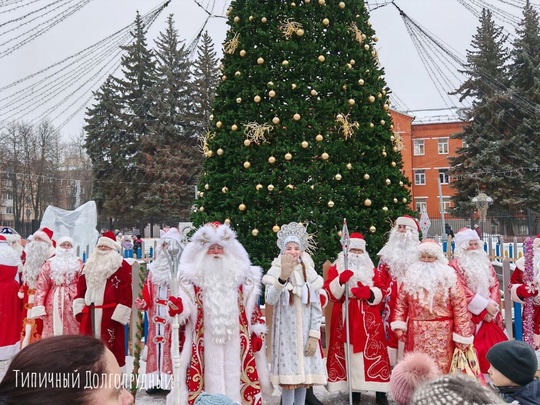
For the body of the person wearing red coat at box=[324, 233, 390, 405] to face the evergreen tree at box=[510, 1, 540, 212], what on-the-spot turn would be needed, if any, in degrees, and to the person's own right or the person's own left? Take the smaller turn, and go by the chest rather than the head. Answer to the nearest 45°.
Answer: approximately 180°

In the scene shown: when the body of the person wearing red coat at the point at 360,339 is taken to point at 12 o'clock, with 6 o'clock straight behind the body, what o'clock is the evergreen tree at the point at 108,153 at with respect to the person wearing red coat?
The evergreen tree is roughly at 5 o'clock from the person wearing red coat.

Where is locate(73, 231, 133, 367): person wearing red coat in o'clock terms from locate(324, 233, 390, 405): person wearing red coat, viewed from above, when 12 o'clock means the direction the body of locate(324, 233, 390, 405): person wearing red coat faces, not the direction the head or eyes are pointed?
locate(73, 231, 133, 367): person wearing red coat is roughly at 3 o'clock from locate(324, 233, 390, 405): person wearing red coat.

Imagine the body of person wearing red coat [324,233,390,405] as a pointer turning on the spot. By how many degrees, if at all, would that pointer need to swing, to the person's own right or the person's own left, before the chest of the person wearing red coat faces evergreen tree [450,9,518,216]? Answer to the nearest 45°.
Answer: approximately 180°

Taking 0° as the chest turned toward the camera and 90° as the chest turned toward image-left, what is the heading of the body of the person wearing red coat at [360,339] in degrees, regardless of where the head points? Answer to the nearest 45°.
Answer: approximately 0°

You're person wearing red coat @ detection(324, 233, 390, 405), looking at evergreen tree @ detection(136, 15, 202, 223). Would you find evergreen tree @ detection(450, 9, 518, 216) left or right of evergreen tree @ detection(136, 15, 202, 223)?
right

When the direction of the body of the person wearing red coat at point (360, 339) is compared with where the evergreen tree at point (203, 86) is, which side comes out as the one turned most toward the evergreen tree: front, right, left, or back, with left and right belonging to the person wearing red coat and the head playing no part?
back

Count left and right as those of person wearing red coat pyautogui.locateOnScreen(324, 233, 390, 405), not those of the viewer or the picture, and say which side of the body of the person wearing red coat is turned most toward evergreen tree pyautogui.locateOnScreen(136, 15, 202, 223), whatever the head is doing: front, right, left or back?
back
